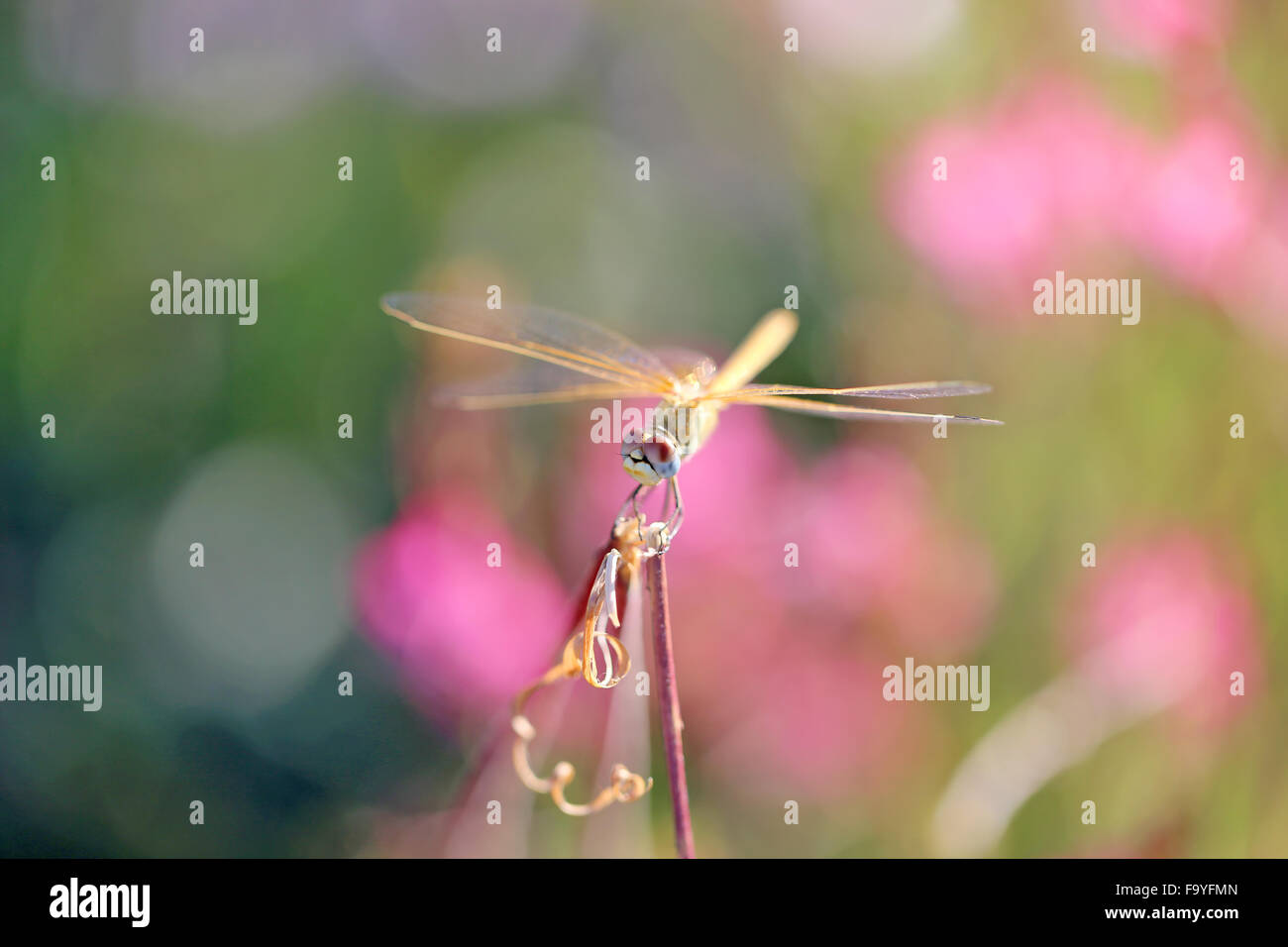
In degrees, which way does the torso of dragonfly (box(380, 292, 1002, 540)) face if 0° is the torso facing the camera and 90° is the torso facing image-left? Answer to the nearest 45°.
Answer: approximately 45°
